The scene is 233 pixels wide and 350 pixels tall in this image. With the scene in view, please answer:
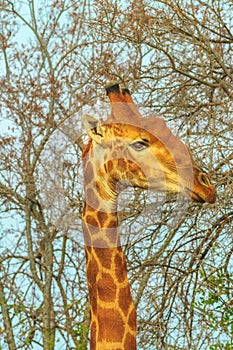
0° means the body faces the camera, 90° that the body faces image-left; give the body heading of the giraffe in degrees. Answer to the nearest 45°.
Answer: approximately 270°
